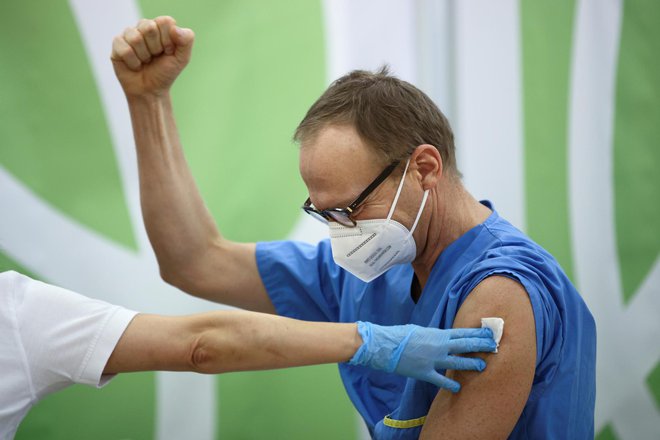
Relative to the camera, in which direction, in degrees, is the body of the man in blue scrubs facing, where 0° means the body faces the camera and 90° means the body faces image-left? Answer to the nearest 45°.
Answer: approximately 45°
